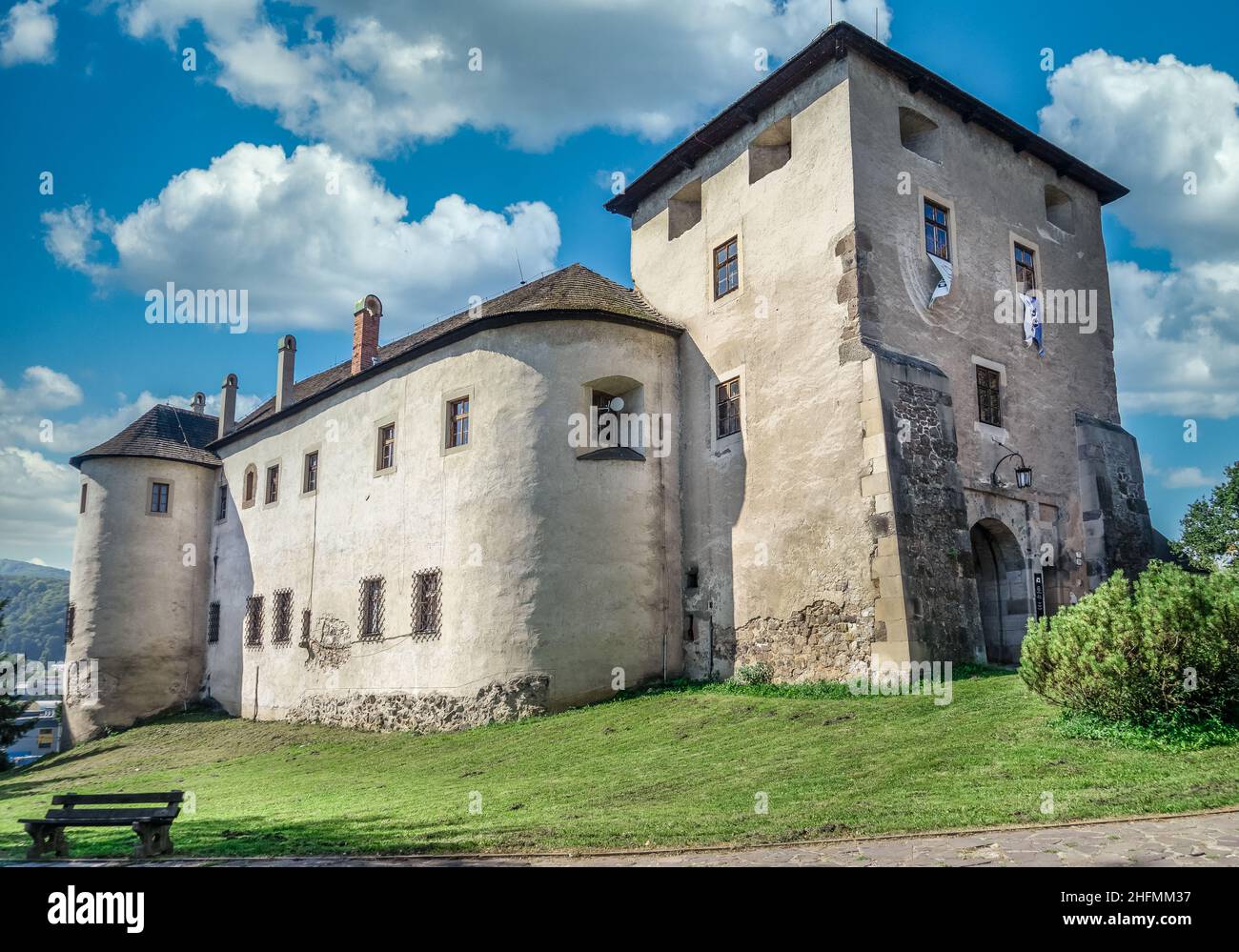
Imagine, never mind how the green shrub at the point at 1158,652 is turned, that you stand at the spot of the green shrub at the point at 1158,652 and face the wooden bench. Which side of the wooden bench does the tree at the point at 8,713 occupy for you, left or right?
right

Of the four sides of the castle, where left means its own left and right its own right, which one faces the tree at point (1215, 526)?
left

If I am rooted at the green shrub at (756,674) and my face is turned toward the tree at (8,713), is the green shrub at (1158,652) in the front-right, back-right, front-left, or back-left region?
back-left

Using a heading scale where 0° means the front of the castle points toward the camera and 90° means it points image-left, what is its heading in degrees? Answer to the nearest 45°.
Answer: approximately 315°

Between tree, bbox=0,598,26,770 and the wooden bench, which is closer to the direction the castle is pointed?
the wooden bench

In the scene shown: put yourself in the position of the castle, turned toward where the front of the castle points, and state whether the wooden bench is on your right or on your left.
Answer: on your right

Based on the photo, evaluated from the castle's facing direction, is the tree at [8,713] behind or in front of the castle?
behind
